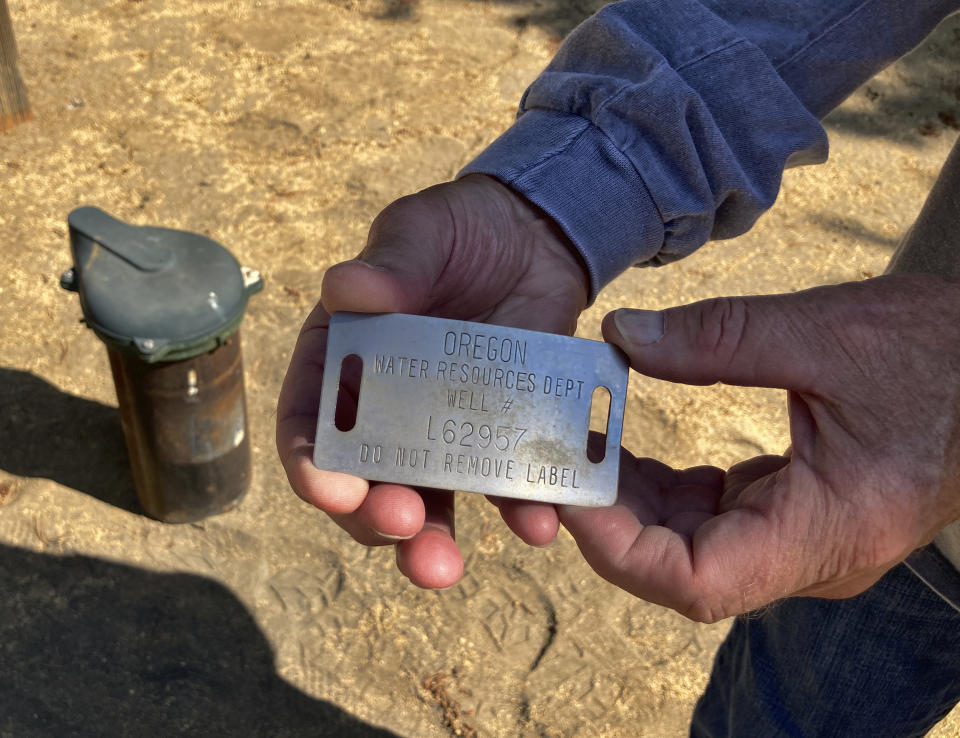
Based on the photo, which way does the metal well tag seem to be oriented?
toward the camera

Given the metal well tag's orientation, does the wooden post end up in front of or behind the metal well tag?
behind
